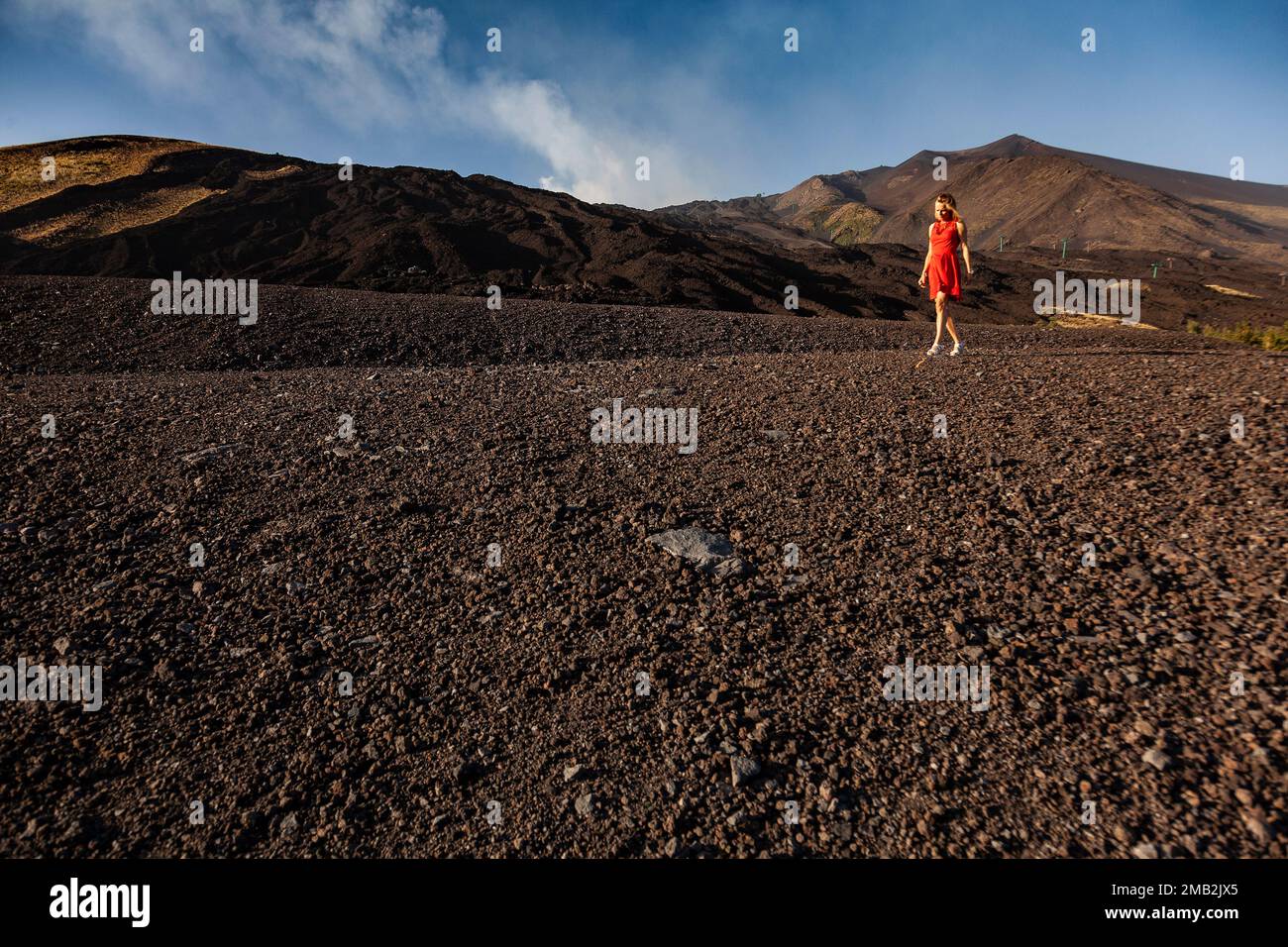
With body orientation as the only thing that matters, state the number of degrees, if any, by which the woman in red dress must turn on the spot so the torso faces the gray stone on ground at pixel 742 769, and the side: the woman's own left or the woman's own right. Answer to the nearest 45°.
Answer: approximately 45° to the woman's own left

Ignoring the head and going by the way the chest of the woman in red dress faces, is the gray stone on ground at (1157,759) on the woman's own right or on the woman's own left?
on the woman's own left

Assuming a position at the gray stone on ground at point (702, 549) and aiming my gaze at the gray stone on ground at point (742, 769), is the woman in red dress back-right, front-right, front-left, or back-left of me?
back-left

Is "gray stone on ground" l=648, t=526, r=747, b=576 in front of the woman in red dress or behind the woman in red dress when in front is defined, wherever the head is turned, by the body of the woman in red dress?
in front

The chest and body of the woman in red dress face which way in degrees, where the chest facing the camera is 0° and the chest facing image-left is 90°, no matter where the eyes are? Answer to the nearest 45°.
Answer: approximately 45°
